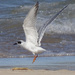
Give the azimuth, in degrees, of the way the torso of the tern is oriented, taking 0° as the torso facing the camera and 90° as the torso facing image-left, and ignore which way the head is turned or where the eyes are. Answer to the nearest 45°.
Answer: approximately 90°
